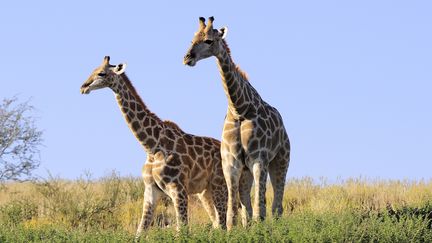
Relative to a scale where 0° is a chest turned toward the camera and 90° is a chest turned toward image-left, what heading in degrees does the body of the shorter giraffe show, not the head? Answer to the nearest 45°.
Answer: approximately 45°

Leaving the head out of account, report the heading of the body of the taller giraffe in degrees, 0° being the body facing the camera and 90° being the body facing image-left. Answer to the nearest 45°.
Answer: approximately 45°
